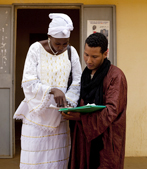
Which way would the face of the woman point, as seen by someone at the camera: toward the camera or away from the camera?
toward the camera

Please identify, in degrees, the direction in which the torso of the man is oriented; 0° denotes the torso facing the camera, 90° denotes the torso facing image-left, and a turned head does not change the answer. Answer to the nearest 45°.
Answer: approximately 45°

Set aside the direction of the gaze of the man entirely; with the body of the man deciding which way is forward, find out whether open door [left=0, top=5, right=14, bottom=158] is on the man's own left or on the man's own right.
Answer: on the man's own right

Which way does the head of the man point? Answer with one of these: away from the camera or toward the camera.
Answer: toward the camera

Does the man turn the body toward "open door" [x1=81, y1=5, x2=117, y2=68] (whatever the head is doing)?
no
